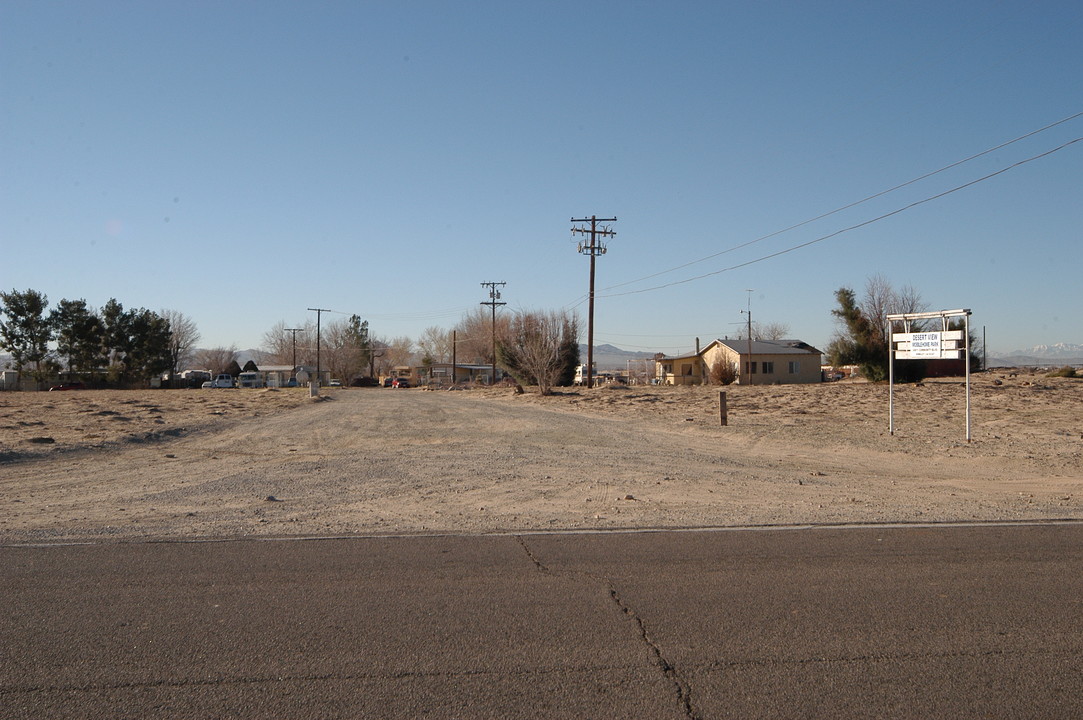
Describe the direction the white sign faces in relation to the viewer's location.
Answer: facing the viewer
